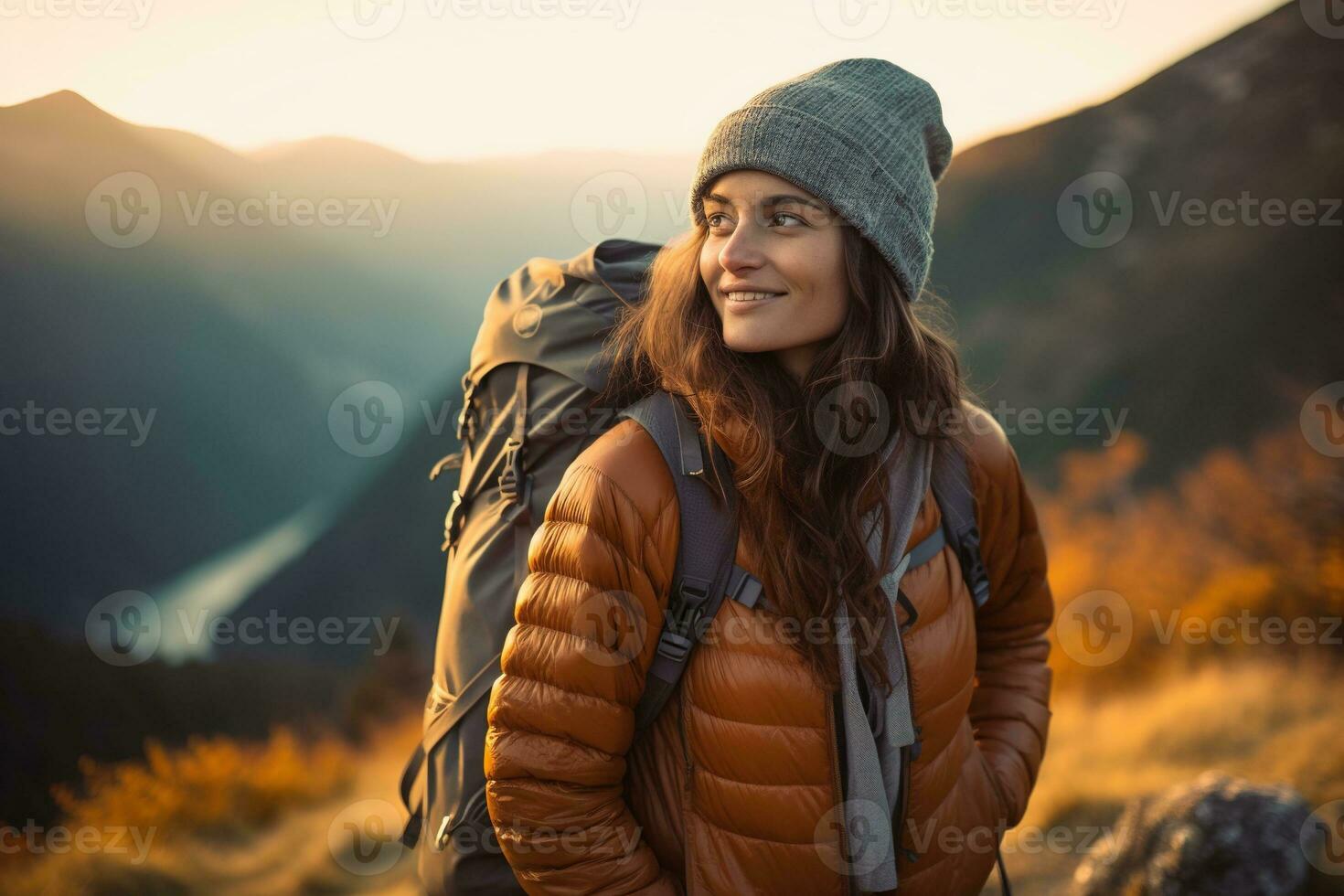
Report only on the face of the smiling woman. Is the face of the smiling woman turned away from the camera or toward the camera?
toward the camera

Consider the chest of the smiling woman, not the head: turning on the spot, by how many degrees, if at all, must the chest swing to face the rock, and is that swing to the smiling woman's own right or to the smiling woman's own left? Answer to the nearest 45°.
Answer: approximately 90° to the smiling woman's own left

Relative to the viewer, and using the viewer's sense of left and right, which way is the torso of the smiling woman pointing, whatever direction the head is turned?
facing the viewer and to the right of the viewer
